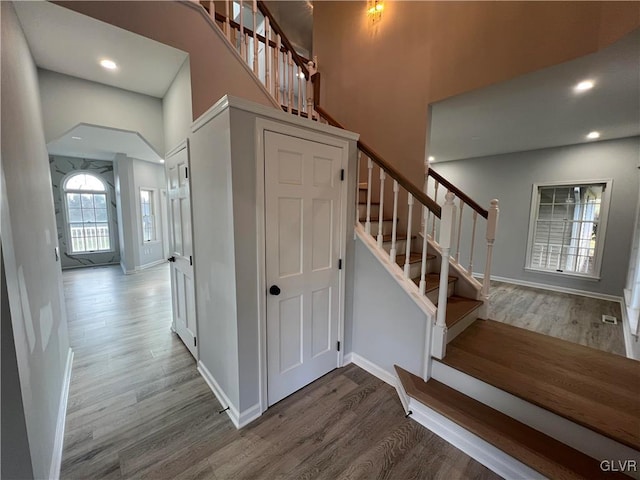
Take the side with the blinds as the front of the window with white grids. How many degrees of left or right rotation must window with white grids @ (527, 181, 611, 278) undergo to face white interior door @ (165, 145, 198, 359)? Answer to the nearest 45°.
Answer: approximately 45° to its right

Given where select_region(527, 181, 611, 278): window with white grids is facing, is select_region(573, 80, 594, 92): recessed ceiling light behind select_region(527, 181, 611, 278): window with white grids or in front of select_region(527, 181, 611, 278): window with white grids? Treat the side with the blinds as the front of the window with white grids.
in front

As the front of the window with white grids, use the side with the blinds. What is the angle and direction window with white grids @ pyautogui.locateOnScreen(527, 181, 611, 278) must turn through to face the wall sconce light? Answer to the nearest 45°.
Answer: approximately 45° to its right

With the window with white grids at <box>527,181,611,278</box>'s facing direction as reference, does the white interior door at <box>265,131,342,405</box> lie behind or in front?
in front

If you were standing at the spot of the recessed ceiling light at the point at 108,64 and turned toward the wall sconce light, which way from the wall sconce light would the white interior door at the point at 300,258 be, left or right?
right

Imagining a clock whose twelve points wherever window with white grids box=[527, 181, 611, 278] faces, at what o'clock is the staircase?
The staircase is roughly at 12 o'clock from the window with white grids.

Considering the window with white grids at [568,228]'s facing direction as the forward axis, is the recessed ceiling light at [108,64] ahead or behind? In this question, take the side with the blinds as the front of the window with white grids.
ahead

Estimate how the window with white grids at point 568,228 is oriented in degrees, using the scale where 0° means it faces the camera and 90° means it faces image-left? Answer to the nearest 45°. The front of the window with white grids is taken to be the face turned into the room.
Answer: approximately 0°

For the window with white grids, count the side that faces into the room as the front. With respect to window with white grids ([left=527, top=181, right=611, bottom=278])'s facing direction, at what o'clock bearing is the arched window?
The arched window is roughly at 2 o'clock from the window with white grids.

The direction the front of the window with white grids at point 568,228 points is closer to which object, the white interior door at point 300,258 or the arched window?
the white interior door
